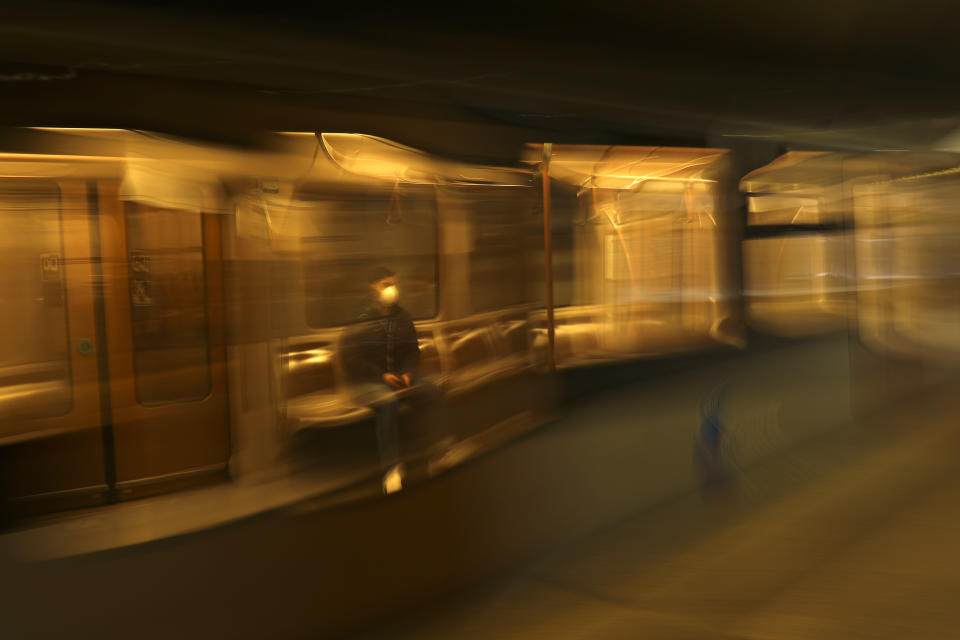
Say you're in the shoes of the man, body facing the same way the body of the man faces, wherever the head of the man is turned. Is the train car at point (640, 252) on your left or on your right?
on your left

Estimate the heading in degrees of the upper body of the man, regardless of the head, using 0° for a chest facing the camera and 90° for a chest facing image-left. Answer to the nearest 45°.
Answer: approximately 315°

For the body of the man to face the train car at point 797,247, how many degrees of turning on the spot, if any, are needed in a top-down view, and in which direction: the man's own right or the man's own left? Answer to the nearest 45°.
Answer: approximately 90° to the man's own left
